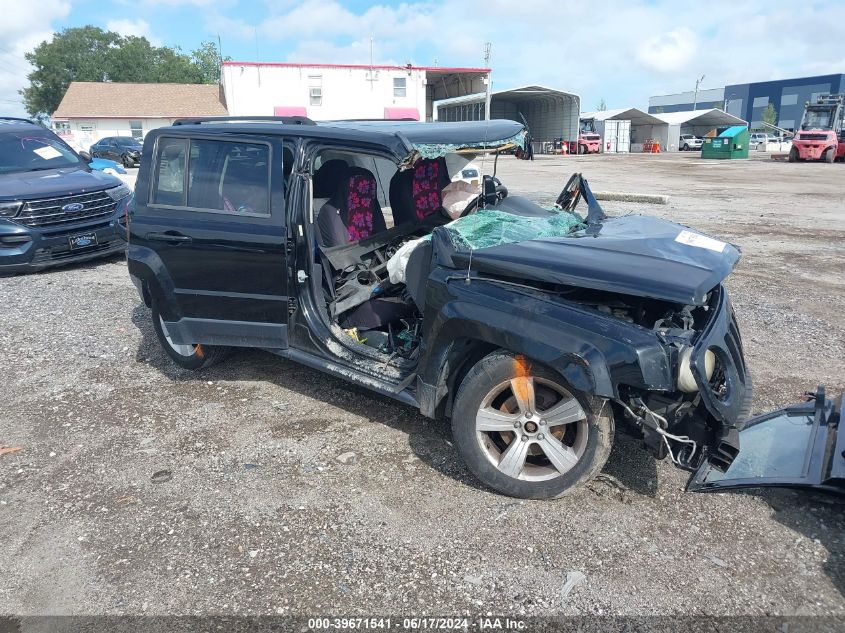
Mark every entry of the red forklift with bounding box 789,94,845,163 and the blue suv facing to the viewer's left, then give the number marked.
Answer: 0

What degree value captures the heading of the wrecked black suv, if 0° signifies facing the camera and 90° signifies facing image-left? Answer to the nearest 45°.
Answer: approximately 315°

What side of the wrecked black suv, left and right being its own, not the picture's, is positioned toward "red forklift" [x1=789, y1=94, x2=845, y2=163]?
left

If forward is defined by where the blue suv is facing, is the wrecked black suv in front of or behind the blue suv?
in front

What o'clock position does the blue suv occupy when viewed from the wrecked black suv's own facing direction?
The blue suv is roughly at 6 o'clock from the wrecked black suv.

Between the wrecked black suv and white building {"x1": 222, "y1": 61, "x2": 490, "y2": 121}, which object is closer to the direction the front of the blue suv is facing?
the wrecked black suv

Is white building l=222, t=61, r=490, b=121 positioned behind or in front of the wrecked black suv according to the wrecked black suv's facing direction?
behind

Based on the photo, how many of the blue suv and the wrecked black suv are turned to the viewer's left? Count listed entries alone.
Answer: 0

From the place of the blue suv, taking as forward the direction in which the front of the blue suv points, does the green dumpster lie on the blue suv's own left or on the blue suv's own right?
on the blue suv's own left
